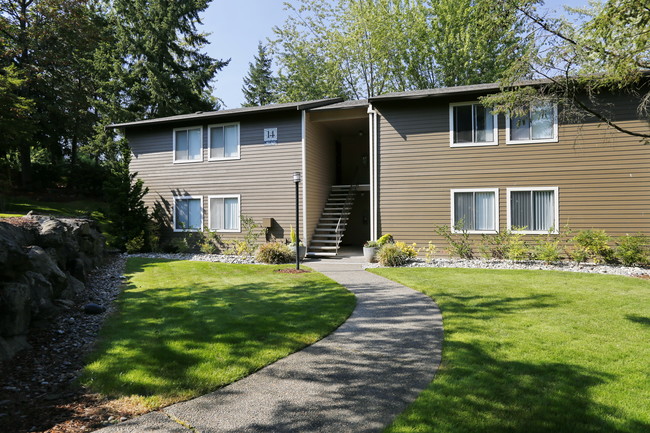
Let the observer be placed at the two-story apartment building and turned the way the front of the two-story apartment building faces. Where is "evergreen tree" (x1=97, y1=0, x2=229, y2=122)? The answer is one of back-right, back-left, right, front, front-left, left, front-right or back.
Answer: back-right

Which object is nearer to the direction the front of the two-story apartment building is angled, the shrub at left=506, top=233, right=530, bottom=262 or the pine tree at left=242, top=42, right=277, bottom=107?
the shrub

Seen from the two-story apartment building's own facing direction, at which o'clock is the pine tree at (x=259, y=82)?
The pine tree is roughly at 5 o'clock from the two-story apartment building.

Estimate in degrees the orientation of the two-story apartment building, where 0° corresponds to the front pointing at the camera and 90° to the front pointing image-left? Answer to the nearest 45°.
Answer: approximately 0°

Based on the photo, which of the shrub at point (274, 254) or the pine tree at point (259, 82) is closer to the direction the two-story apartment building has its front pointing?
the shrub

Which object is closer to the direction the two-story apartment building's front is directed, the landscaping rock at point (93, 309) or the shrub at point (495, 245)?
the landscaping rock
